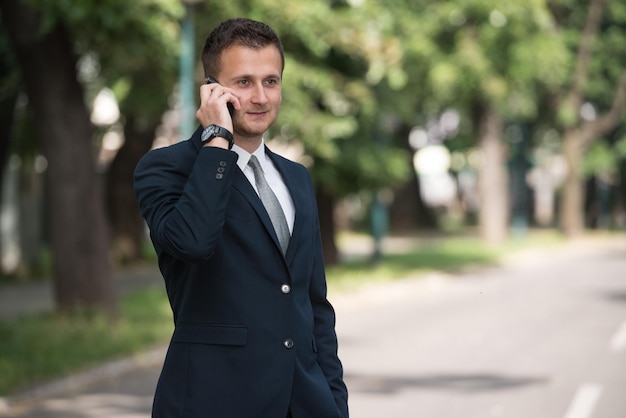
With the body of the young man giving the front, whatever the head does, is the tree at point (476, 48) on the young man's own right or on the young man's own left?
on the young man's own left

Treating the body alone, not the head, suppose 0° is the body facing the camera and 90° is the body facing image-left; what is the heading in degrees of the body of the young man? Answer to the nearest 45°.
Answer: approximately 315°

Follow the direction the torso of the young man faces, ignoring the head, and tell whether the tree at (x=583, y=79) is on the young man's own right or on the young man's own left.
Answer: on the young man's own left

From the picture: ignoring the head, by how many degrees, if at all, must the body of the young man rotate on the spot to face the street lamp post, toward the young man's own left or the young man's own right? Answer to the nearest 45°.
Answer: approximately 135° to the young man's own left

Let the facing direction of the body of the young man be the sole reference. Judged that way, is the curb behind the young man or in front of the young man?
behind

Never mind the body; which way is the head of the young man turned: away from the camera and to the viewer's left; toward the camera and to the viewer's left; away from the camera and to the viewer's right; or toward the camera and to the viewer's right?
toward the camera and to the viewer's right
